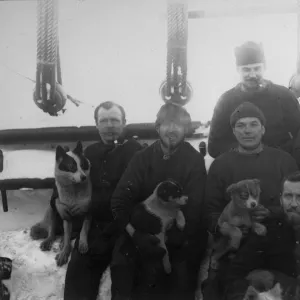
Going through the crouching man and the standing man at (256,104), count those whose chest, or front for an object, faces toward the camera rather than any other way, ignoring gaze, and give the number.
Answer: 2

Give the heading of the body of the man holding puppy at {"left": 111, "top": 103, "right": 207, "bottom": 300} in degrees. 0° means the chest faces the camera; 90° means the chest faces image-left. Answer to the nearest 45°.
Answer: approximately 0°

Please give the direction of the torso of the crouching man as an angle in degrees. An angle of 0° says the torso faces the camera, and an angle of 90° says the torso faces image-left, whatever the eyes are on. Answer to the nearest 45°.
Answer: approximately 0°
